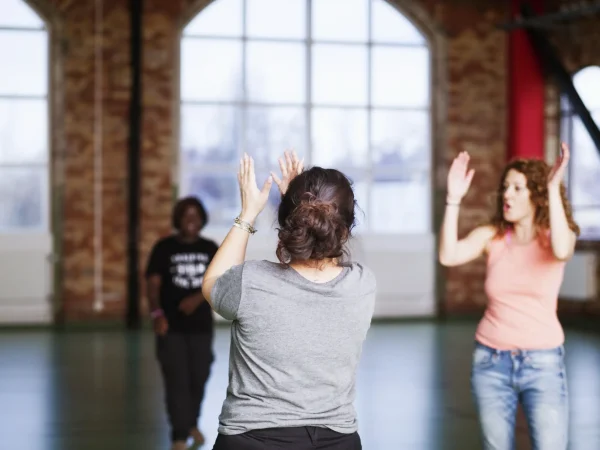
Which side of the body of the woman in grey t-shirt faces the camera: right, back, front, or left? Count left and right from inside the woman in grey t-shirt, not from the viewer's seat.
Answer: back

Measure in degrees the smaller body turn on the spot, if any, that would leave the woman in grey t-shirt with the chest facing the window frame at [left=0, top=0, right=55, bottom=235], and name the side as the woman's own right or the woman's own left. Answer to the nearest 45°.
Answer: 0° — they already face it

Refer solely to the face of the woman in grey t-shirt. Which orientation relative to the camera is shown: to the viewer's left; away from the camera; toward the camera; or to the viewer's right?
away from the camera

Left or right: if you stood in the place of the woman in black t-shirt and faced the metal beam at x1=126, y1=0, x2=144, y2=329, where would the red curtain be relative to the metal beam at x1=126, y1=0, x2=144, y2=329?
right

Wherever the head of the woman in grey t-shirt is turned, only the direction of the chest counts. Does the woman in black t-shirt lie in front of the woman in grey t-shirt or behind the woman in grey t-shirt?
in front

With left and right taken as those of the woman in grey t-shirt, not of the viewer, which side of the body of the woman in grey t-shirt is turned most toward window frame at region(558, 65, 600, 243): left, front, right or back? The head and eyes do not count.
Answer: front

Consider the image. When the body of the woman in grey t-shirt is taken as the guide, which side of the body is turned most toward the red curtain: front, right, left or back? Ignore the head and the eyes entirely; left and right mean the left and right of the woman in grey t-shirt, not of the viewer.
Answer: front

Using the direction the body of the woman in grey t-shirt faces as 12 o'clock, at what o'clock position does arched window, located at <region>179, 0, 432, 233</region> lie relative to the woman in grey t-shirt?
The arched window is roughly at 12 o'clock from the woman in grey t-shirt.
